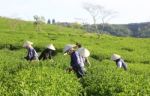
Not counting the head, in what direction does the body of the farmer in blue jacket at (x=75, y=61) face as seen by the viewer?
to the viewer's left
